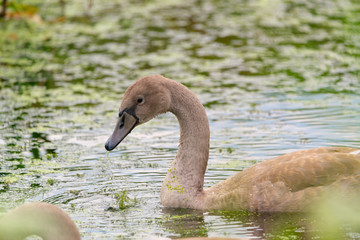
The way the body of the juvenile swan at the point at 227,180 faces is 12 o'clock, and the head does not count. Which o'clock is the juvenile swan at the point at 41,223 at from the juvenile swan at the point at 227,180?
the juvenile swan at the point at 41,223 is roughly at 10 o'clock from the juvenile swan at the point at 227,180.

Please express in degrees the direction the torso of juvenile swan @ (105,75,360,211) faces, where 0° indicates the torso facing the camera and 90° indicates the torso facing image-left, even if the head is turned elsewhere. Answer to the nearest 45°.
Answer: approximately 90°
